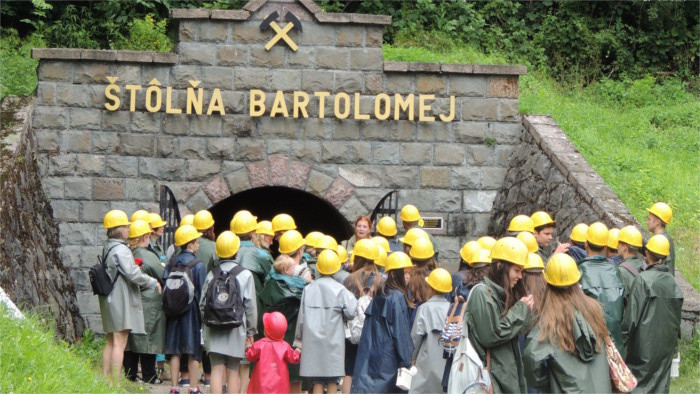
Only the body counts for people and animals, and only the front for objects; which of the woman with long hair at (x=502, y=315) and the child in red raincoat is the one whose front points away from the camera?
the child in red raincoat

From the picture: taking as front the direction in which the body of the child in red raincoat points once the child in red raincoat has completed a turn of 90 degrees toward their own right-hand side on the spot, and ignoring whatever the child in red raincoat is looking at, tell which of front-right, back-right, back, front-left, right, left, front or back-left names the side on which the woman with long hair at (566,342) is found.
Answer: front-right

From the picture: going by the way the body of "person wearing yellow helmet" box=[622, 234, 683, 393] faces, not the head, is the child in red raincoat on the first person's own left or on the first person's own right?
on the first person's own left

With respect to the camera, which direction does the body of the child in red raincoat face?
away from the camera

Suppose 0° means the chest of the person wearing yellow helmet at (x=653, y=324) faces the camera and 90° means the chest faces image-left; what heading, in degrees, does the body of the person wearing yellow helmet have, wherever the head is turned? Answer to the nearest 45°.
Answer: approximately 135°

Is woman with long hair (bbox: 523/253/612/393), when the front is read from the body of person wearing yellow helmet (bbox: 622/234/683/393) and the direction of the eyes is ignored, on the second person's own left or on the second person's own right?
on the second person's own left

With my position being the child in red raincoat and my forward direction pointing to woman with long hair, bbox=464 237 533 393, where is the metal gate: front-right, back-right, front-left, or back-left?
back-left

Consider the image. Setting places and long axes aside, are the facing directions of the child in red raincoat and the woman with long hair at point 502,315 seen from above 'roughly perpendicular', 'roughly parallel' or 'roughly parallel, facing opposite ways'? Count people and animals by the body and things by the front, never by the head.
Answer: roughly perpendicular

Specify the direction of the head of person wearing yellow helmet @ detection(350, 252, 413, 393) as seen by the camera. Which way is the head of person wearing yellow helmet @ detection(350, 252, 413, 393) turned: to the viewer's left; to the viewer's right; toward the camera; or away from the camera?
away from the camera

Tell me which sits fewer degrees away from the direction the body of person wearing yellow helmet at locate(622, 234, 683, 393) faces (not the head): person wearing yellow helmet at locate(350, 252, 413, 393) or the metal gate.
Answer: the metal gate
